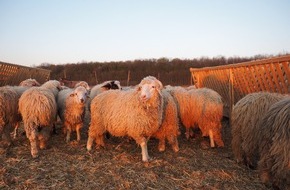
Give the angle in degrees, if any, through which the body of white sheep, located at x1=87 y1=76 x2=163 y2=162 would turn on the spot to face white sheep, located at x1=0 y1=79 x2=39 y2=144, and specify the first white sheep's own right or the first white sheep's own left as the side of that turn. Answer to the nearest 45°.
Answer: approximately 135° to the first white sheep's own right

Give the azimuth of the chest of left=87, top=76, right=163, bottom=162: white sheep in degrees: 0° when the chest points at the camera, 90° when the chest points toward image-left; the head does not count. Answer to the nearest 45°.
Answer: approximately 315°

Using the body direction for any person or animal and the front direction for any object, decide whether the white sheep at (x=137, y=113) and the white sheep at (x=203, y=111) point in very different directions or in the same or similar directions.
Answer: very different directions

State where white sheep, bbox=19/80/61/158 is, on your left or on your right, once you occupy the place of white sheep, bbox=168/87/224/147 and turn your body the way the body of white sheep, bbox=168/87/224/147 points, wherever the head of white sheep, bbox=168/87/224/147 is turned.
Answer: on your left

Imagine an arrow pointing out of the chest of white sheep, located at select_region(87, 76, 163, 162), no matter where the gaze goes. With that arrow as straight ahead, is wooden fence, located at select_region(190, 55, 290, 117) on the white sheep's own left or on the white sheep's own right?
on the white sheep's own left

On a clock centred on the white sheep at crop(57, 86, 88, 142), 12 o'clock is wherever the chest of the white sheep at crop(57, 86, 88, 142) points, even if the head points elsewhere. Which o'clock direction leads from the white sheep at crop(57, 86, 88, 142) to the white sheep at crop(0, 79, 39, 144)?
the white sheep at crop(0, 79, 39, 144) is roughly at 4 o'clock from the white sheep at crop(57, 86, 88, 142).

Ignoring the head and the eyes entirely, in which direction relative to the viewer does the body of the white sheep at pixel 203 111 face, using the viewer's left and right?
facing away from the viewer and to the left of the viewer

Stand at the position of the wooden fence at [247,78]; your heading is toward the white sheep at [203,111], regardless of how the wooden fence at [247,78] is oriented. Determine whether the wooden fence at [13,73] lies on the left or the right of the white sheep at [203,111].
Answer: right

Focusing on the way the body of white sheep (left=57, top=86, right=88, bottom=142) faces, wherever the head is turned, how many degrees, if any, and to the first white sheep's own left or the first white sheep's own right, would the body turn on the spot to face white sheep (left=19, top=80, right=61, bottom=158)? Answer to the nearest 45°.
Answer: approximately 90° to the first white sheep's own right

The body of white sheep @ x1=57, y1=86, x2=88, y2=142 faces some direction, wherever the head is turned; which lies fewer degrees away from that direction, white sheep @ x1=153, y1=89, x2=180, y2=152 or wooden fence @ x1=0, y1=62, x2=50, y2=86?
the white sheep
